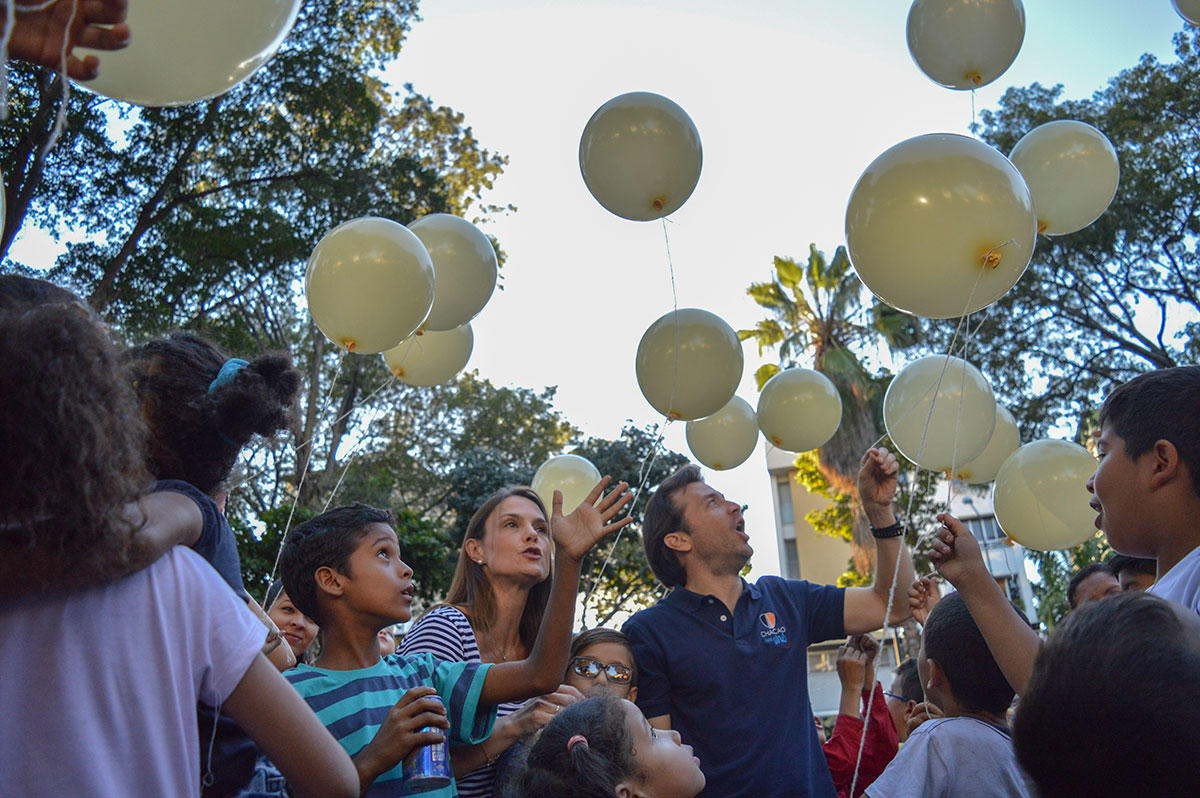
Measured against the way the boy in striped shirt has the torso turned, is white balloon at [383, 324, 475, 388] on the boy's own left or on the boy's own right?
on the boy's own left

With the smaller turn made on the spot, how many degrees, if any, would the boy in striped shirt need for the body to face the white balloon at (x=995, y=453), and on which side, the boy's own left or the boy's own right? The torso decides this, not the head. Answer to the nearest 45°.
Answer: approximately 90° to the boy's own left

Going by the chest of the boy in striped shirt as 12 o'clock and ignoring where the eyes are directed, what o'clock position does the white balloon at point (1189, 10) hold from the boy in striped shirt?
The white balloon is roughly at 10 o'clock from the boy in striped shirt.

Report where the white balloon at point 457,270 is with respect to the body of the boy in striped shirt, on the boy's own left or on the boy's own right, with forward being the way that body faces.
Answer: on the boy's own left

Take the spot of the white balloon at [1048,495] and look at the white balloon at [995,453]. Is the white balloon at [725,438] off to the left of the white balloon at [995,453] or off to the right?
left

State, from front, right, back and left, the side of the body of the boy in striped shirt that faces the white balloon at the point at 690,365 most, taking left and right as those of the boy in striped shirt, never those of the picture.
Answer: left

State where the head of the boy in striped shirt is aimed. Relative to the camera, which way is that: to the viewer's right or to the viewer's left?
to the viewer's right

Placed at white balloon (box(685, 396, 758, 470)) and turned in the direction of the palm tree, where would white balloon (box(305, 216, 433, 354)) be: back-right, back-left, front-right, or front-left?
back-left

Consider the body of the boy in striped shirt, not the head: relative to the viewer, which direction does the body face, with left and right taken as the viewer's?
facing the viewer and to the right of the viewer

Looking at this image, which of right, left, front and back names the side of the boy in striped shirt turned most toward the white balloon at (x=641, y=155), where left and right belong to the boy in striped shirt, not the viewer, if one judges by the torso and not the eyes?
left

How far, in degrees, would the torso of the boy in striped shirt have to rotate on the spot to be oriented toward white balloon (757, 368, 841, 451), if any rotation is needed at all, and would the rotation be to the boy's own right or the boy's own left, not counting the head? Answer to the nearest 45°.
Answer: approximately 90° to the boy's own left

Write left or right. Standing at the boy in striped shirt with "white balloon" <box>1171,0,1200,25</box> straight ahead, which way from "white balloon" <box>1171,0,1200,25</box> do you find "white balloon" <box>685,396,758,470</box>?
left
